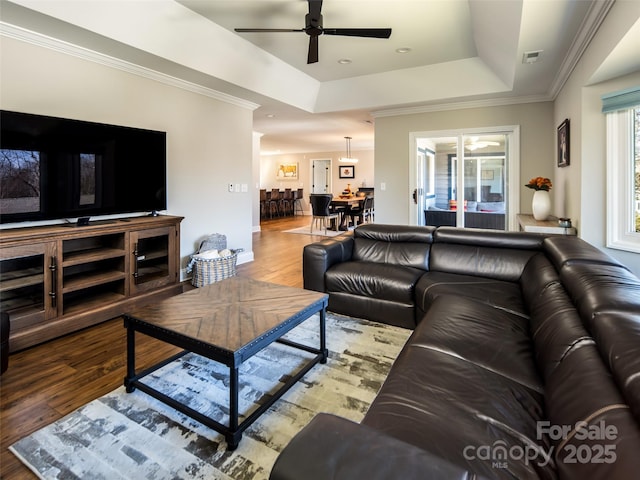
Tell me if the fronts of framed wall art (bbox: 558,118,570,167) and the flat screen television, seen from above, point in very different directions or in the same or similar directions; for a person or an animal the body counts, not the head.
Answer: very different directions

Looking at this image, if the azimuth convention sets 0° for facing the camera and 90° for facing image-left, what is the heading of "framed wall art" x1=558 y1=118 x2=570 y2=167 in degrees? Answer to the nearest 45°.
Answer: approximately 90°

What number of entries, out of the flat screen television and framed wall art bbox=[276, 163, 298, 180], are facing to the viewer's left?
0

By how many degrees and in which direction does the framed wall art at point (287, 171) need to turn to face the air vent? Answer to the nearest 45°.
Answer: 0° — it already faces it

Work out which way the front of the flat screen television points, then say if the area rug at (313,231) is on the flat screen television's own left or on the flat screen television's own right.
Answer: on the flat screen television's own left

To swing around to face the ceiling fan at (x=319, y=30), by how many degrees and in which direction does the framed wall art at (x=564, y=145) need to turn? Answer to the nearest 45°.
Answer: approximately 45° to its left

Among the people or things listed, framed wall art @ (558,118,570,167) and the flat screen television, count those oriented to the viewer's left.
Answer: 1

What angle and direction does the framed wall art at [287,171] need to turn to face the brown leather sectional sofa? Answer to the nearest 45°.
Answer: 0° — it already faces it

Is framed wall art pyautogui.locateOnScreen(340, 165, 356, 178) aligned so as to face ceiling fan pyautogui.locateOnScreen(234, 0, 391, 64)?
yes

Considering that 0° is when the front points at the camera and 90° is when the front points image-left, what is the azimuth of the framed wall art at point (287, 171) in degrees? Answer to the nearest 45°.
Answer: approximately 0°

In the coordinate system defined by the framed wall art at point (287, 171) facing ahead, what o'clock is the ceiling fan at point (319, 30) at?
The ceiling fan is roughly at 12 o'clock from the framed wall art.
